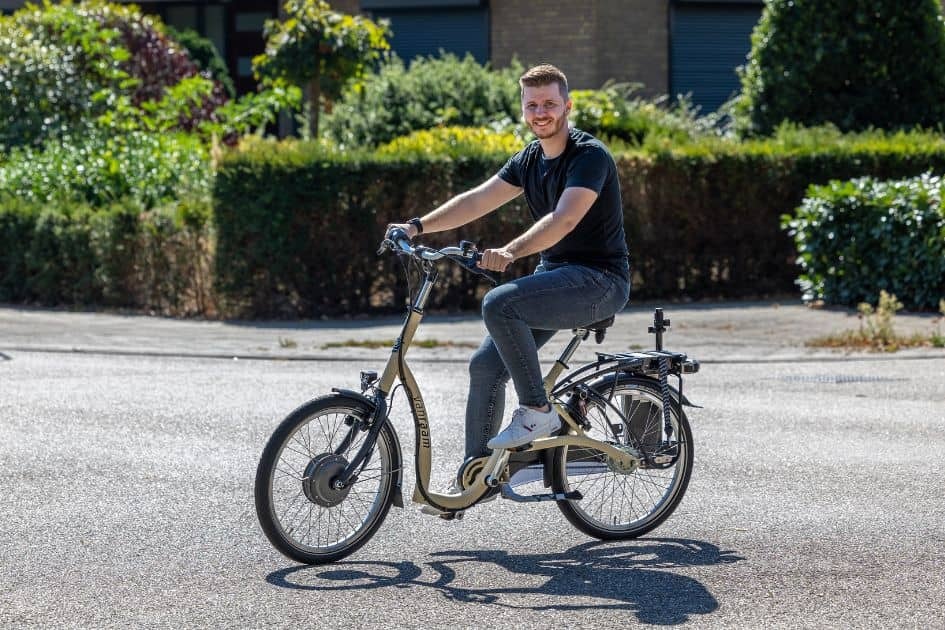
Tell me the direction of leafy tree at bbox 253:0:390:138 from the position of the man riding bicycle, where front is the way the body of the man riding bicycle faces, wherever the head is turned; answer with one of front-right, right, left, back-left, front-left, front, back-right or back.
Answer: back-right

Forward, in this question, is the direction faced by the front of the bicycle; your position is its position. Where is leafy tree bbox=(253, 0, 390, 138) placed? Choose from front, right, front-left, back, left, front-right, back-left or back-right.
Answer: back-right

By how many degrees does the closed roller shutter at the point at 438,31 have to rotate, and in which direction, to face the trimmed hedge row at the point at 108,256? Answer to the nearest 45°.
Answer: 0° — it already faces it

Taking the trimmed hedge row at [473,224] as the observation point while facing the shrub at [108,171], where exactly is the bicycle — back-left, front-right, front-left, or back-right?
back-left

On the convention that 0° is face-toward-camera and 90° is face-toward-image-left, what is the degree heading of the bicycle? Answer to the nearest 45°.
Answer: approximately 45°

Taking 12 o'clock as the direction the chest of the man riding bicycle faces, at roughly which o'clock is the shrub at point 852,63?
The shrub is roughly at 5 o'clock from the man riding bicycle.

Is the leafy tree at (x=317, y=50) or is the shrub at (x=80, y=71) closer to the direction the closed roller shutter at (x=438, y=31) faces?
the leafy tree

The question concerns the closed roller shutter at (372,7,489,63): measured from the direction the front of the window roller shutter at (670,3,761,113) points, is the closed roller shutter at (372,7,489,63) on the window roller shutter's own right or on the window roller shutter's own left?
on the window roller shutter's own right

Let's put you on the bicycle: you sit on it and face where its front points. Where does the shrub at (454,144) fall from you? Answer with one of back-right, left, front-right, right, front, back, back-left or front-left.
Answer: back-right

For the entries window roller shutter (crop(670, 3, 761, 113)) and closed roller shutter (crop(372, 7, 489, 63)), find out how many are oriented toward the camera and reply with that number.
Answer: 2

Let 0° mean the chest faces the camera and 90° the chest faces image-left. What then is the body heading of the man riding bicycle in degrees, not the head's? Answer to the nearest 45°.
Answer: approximately 45°
